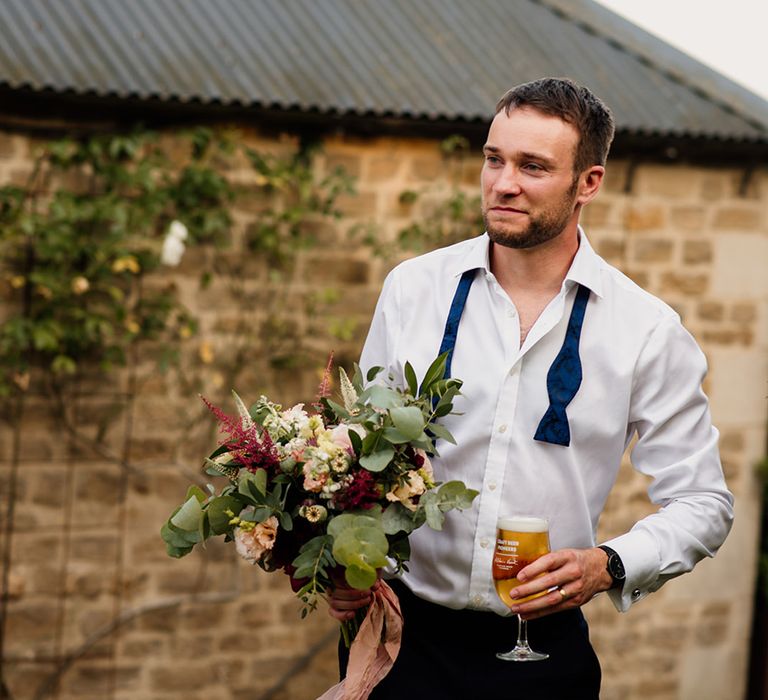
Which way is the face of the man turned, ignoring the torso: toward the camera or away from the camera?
toward the camera

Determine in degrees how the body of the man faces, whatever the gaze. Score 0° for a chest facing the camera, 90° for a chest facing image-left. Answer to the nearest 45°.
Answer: approximately 45°
